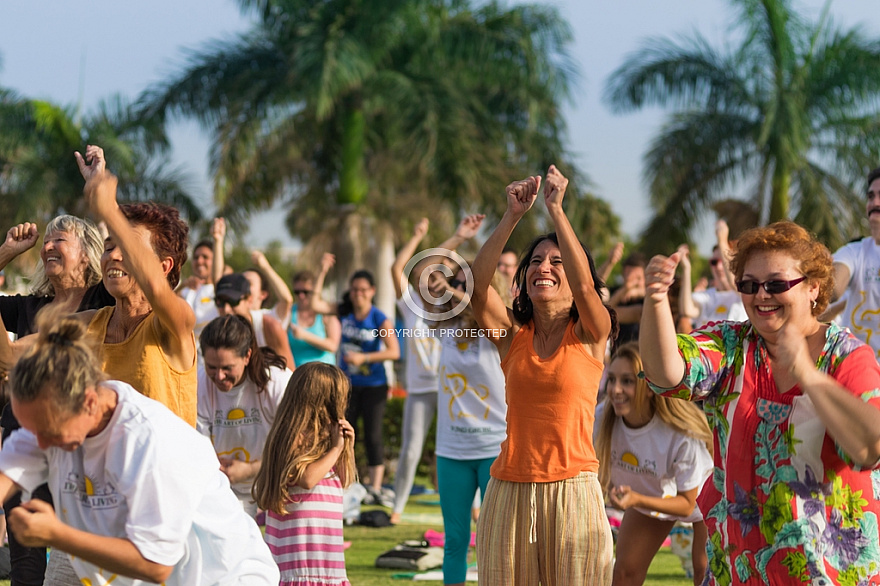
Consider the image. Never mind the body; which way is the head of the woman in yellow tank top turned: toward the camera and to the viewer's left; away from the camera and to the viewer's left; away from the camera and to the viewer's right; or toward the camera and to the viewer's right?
toward the camera and to the viewer's left

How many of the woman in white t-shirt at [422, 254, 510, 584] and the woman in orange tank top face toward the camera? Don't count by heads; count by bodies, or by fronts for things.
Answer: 2

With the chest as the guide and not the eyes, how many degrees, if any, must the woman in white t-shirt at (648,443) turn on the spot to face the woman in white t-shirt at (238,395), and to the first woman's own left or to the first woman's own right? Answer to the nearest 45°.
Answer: approximately 45° to the first woman's own right

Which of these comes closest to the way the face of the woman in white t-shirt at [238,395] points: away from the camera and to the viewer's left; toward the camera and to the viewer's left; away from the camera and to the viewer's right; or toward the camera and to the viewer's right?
toward the camera and to the viewer's left

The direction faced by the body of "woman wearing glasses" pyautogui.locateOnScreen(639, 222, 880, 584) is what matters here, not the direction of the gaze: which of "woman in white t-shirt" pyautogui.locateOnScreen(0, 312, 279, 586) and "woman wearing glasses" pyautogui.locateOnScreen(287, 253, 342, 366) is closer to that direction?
the woman in white t-shirt

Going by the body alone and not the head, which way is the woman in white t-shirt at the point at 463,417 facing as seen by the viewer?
toward the camera

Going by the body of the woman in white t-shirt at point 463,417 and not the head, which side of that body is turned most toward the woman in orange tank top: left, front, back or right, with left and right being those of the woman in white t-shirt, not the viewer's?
front

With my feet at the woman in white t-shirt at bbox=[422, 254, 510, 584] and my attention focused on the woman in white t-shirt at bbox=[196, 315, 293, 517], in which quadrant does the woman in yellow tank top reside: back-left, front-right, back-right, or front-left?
front-left

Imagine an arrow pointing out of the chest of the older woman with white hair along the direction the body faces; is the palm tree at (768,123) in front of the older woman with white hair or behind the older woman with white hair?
behind

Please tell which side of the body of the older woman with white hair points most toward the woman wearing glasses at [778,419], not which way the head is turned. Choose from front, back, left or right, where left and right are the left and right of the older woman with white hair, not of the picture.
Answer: left

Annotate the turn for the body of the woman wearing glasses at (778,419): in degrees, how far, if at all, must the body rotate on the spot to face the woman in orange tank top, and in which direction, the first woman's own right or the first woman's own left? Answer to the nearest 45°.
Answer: approximately 90° to the first woman's own right

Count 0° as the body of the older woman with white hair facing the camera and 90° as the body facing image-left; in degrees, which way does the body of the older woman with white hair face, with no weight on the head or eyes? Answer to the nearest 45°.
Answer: approximately 45°

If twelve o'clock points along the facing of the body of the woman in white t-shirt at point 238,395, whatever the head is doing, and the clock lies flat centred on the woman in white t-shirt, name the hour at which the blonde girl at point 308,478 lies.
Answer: The blonde girl is roughly at 10 o'clock from the woman in white t-shirt.

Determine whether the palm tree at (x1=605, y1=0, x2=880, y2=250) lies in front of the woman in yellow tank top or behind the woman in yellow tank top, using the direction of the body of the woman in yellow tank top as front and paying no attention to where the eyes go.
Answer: behind

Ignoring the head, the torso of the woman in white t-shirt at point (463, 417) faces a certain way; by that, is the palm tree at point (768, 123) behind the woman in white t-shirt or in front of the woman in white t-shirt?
behind

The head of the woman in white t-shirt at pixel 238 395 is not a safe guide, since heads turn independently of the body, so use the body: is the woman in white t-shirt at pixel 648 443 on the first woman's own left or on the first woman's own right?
on the first woman's own left
